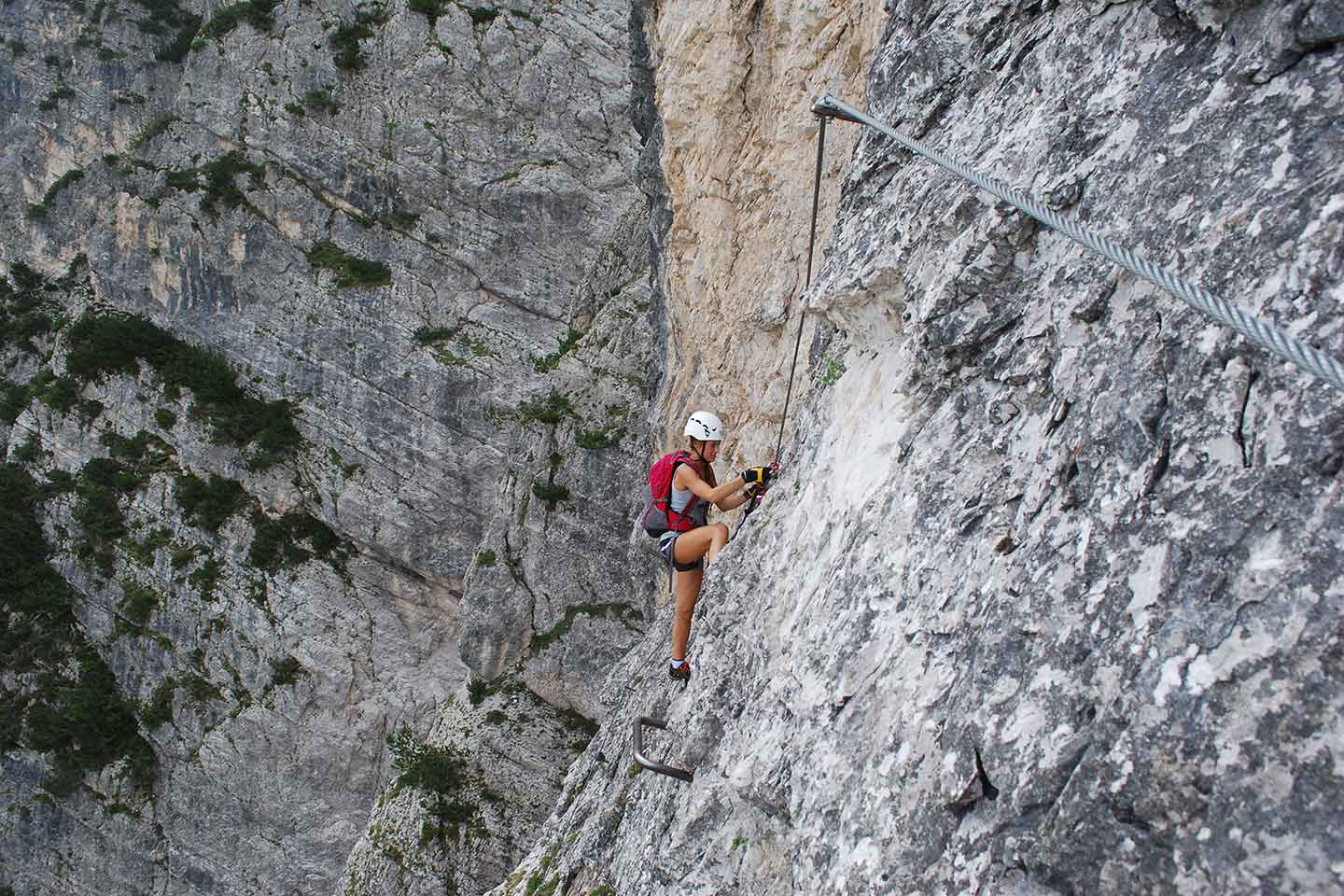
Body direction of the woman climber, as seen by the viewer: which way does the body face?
to the viewer's right
